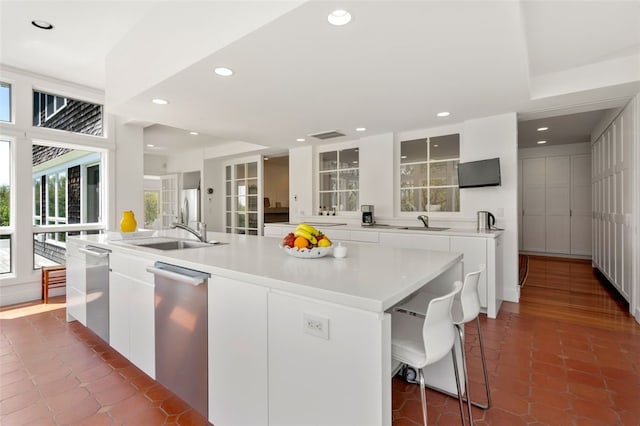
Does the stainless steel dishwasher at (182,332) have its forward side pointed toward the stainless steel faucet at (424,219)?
no

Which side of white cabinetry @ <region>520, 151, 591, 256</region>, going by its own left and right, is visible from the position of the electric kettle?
front

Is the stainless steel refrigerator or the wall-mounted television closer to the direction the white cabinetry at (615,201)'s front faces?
the stainless steel refrigerator

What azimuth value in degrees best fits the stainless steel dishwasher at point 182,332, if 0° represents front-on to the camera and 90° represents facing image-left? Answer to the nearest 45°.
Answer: approximately 45°

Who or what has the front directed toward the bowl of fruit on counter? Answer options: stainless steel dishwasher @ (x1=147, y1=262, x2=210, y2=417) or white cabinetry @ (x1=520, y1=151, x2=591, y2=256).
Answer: the white cabinetry

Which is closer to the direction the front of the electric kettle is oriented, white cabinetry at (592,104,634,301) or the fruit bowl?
the fruit bowl

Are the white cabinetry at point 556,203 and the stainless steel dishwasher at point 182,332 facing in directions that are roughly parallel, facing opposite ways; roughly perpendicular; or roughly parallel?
roughly parallel

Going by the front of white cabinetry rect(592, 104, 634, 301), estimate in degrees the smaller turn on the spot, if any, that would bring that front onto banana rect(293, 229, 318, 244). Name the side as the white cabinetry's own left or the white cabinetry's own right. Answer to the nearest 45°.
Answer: approximately 90° to the white cabinetry's own left

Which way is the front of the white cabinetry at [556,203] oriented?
toward the camera

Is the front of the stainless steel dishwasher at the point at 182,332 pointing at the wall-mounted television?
no

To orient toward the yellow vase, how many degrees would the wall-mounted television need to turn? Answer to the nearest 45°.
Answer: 0° — it already faces it

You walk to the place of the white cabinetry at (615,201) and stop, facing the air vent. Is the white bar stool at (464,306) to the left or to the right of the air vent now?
left

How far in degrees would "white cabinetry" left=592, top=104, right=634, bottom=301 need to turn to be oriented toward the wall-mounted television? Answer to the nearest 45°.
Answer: approximately 45° to its left

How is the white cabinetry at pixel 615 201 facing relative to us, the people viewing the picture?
facing to the left of the viewer

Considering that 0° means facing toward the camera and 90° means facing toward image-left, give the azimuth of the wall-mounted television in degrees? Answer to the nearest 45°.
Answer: approximately 45°

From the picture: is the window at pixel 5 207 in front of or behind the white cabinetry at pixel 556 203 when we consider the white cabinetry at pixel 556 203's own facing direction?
in front
